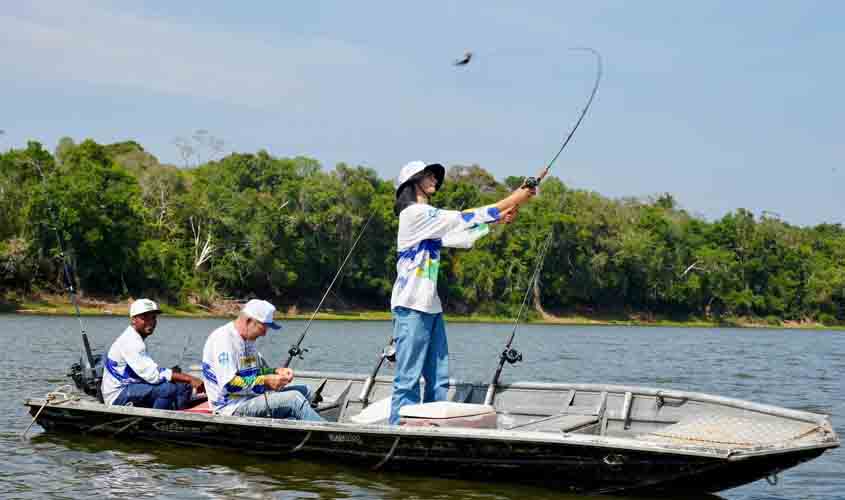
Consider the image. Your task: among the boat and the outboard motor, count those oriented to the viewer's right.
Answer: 2

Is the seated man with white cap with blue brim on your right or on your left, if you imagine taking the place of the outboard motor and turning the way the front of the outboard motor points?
on your right

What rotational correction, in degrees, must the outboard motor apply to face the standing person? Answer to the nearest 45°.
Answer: approximately 45° to its right

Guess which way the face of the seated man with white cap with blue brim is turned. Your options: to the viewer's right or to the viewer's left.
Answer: to the viewer's right

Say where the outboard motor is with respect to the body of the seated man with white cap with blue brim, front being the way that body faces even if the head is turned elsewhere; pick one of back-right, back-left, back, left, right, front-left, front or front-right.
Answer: back-left

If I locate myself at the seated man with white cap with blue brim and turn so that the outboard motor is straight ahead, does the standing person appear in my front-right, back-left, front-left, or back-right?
back-right

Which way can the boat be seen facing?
to the viewer's right

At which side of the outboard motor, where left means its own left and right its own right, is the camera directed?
right

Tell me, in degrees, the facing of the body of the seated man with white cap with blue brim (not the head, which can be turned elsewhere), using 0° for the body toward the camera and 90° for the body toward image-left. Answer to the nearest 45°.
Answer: approximately 270°

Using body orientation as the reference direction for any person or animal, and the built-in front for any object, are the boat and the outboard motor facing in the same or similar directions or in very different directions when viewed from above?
same or similar directions

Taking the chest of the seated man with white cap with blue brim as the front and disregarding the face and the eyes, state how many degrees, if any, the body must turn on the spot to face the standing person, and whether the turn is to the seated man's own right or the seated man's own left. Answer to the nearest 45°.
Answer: approximately 45° to the seated man's own right
